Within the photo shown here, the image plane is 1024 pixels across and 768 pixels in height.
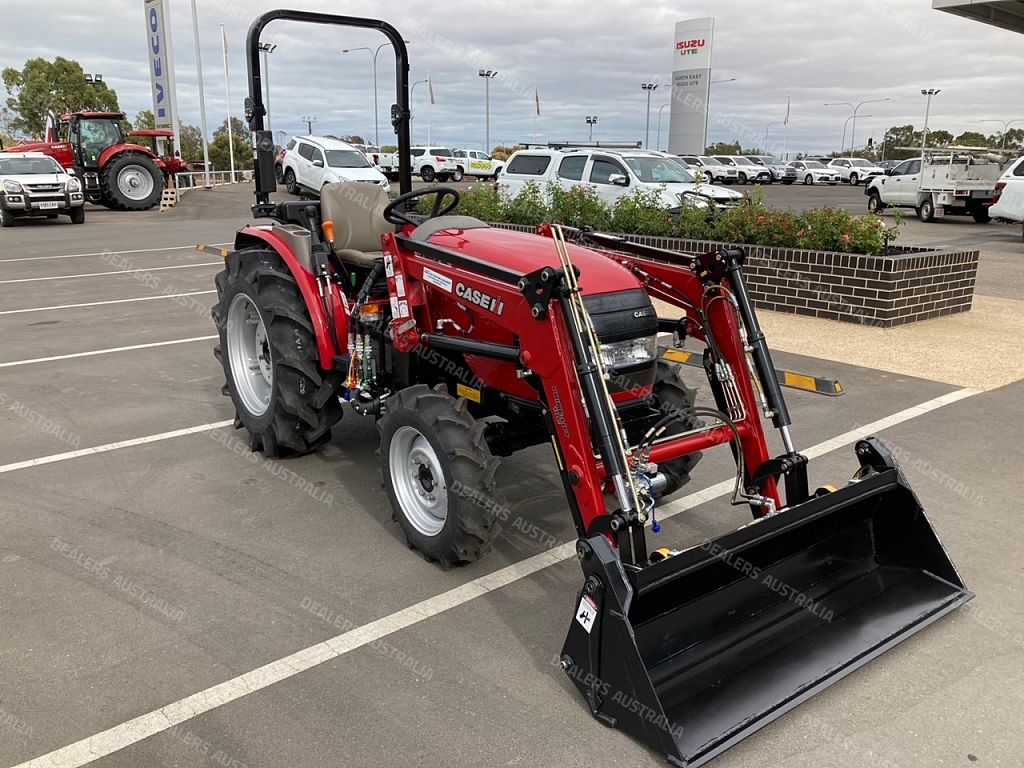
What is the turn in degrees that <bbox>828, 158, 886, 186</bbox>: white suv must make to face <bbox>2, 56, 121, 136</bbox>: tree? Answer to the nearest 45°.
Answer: approximately 135° to its right

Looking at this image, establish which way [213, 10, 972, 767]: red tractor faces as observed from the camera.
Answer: facing the viewer and to the right of the viewer

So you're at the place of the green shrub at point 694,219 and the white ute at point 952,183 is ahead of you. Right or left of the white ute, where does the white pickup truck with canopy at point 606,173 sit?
left

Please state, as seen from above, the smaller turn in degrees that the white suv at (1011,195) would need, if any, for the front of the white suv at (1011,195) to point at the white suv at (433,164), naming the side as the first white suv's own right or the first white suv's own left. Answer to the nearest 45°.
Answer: approximately 135° to the first white suv's own left

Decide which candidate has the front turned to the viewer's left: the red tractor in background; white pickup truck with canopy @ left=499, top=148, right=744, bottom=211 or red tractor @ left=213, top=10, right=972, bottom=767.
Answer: the red tractor in background

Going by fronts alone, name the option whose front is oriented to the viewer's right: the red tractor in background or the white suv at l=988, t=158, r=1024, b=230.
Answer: the white suv

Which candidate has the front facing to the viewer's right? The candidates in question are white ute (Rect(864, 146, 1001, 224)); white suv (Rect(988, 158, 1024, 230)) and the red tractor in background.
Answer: the white suv

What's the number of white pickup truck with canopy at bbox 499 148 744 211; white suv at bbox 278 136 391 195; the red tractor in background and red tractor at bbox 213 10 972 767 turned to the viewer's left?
1

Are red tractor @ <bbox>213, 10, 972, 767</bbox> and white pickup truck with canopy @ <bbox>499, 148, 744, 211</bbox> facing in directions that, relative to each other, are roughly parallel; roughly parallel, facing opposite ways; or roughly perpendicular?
roughly parallel

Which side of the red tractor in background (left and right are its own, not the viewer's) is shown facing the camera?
left

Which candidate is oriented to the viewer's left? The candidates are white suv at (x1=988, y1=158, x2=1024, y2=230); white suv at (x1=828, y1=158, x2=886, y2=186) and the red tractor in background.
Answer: the red tractor in background

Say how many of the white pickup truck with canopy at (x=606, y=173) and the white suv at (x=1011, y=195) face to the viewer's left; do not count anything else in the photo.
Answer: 0

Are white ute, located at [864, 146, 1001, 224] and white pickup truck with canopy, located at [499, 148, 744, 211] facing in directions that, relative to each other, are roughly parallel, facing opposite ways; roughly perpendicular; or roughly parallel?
roughly parallel, facing opposite ways

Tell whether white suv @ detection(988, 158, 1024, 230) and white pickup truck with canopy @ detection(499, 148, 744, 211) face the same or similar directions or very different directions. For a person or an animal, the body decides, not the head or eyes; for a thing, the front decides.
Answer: same or similar directions
